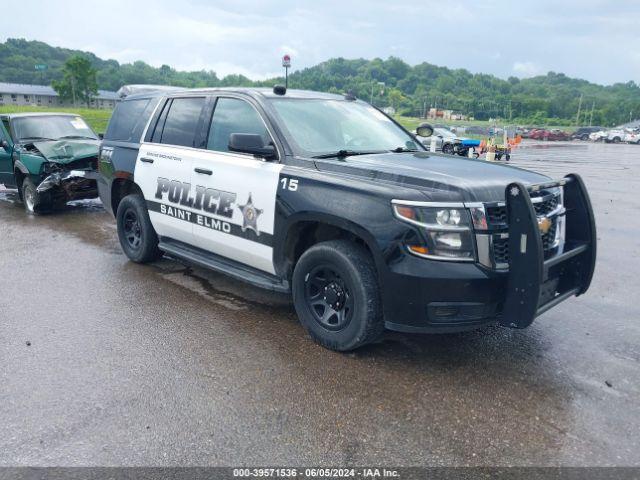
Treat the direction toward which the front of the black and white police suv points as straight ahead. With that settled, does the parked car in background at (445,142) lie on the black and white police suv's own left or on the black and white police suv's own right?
on the black and white police suv's own left

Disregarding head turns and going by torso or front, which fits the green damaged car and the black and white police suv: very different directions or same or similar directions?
same or similar directions

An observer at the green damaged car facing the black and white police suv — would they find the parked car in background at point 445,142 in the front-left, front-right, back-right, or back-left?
back-left

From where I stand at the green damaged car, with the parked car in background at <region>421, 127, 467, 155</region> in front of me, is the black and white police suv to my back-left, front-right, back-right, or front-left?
back-right

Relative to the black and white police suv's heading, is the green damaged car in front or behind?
behind

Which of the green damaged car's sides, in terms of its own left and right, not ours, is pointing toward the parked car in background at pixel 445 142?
left

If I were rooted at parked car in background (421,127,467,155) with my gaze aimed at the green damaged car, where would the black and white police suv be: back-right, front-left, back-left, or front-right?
front-left

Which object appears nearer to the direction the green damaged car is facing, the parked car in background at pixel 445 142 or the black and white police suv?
the black and white police suv

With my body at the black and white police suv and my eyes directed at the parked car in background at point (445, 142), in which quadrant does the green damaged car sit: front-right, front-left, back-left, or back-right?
front-left

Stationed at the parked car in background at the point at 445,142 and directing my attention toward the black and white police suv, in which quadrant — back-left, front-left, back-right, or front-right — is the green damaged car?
front-right

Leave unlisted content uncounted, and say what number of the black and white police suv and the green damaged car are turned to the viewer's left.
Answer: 0

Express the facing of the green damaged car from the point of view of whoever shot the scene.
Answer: facing the viewer and to the right of the viewer

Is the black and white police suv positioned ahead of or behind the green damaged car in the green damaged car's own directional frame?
ahead
